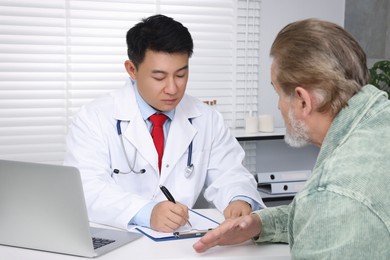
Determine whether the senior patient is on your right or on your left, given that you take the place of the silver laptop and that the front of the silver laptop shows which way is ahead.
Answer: on your right

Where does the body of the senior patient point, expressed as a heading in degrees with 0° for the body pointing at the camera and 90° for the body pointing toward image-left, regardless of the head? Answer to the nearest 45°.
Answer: approximately 135°

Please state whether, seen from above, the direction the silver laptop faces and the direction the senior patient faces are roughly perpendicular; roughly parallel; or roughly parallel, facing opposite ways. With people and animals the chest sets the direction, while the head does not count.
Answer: roughly perpendicular

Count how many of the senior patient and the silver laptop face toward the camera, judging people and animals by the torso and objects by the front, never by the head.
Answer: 0

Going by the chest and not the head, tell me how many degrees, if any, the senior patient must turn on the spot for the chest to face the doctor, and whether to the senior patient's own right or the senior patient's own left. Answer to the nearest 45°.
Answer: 0° — they already face them

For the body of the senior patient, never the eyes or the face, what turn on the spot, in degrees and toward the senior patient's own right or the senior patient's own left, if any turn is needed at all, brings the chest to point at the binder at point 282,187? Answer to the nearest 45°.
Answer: approximately 45° to the senior patient's own right

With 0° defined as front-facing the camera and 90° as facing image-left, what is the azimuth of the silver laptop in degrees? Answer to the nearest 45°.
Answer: approximately 225°

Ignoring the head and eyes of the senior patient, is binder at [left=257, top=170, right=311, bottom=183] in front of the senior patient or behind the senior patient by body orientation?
in front

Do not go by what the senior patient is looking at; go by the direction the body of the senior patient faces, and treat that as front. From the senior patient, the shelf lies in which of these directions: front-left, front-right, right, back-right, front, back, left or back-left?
front-right

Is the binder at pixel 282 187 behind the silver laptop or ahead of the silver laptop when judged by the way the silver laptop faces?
ahead

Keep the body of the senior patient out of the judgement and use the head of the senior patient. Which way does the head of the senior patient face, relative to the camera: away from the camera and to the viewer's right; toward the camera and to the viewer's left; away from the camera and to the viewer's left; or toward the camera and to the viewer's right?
away from the camera and to the viewer's left

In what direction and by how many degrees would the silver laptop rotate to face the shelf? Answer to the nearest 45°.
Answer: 0° — it already faces it
